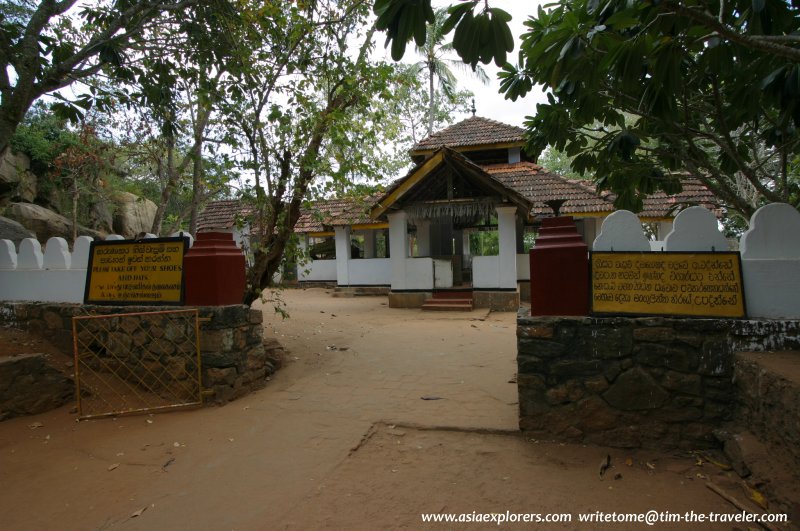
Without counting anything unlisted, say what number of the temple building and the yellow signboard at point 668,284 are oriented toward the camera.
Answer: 2

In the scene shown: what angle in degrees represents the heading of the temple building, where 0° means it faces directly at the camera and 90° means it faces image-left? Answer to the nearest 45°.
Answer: approximately 0°

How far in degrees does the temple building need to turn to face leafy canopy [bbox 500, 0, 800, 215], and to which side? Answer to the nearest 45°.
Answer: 0° — it already faces it

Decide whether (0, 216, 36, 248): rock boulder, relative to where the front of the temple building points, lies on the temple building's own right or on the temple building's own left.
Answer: on the temple building's own right

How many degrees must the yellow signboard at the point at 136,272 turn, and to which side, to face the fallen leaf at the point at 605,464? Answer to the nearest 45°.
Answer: approximately 45° to its left

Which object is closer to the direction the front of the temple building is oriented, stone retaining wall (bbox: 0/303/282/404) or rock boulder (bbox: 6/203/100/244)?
the stone retaining wall

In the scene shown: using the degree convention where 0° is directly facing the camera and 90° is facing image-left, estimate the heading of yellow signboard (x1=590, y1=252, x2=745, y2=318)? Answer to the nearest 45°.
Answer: approximately 0°

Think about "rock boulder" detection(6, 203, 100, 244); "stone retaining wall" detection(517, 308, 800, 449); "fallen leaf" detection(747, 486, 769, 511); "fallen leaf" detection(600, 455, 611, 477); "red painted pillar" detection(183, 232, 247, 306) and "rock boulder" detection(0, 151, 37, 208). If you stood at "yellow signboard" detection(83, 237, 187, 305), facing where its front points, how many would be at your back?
2

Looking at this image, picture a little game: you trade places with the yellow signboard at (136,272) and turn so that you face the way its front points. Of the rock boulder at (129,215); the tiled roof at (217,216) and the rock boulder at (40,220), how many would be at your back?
3

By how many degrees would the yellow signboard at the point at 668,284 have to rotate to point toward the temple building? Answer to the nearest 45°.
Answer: approximately 135° to its right

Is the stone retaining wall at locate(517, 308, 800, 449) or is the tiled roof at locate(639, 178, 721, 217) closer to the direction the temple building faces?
the stone retaining wall

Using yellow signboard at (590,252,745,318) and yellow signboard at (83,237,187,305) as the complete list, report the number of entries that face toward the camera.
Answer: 2
